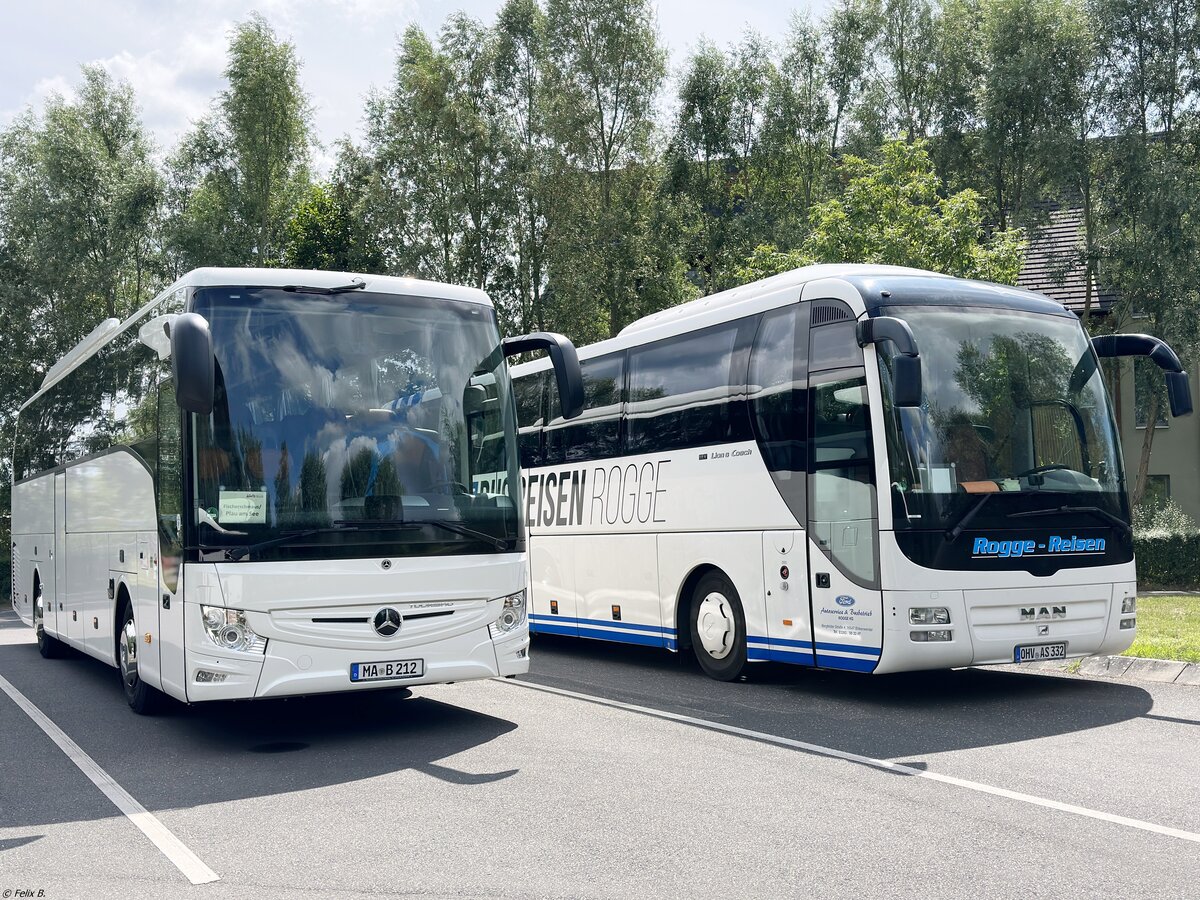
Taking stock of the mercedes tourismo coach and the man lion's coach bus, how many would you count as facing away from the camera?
0

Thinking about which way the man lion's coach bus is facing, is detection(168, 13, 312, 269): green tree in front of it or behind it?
behind

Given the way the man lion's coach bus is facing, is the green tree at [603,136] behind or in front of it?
behind

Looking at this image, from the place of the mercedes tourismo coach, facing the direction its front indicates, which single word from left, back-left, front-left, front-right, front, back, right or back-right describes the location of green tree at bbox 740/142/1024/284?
left

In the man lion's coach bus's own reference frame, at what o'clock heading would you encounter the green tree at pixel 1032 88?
The green tree is roughly at 8 o'clock from the man lion's coach bus.

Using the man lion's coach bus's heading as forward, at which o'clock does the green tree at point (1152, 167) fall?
The green tree is roughly at 8 o'clock from the man lion's coach bus.

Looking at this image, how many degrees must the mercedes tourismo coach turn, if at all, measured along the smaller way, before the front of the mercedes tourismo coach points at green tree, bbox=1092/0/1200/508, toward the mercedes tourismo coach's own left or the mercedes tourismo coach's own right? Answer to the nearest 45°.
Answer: approximately 90° to the mercedes tourismo coach's own left

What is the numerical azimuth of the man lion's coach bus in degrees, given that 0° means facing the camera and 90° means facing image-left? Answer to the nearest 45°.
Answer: approximately 315°

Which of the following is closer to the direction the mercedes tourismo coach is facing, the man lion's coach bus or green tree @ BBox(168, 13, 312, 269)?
the man lion's coach bus

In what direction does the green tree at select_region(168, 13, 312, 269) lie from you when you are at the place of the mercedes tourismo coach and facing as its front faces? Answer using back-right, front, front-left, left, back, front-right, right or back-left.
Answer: back-left

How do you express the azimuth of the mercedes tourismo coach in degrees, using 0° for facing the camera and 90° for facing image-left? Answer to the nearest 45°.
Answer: approximately 315°

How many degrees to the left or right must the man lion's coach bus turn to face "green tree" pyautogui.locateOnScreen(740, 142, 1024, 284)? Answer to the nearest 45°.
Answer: approximately 135° to its left

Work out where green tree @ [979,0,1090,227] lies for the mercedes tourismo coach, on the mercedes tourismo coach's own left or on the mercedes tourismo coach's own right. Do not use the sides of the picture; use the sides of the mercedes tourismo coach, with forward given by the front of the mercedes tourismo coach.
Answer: on the mercedes tourismo coach's own left
